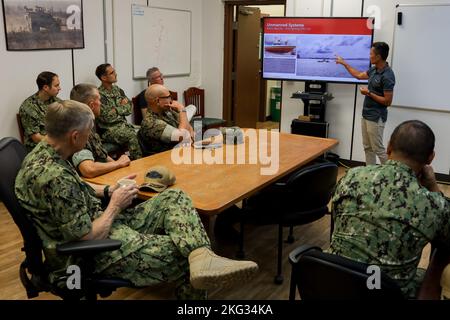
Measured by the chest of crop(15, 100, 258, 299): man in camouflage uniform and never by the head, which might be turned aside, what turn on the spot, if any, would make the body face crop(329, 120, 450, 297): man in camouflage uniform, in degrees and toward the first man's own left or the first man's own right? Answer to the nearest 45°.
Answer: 0° — they already face them

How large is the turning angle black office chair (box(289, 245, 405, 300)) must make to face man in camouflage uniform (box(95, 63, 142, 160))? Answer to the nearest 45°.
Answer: approximately 90° to its left

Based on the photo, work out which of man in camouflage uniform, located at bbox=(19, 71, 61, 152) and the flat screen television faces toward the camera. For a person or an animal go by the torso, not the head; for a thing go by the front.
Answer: the flat screen television

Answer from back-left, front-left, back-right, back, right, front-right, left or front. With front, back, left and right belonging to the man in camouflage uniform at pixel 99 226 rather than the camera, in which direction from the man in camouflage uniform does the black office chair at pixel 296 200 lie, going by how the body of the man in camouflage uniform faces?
front-left

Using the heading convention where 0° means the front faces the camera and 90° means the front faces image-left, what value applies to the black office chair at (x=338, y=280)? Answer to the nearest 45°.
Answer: approximately 225°

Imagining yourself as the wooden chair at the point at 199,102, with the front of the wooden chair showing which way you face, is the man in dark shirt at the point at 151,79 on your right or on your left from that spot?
on your right

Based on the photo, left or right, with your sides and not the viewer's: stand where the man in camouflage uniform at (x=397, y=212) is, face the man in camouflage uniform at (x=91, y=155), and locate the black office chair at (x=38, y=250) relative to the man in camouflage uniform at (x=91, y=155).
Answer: left

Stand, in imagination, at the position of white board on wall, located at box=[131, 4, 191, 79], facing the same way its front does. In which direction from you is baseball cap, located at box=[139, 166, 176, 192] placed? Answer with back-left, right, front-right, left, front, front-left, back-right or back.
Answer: front-right

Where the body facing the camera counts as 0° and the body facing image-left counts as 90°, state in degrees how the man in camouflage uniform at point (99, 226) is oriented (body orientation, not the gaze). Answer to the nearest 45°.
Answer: approximately 270°

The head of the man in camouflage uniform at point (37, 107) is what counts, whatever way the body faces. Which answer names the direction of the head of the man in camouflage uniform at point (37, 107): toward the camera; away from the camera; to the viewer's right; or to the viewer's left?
to the viewer's right

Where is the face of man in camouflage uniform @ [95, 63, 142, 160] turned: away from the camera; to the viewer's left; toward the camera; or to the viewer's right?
to the viewer's right

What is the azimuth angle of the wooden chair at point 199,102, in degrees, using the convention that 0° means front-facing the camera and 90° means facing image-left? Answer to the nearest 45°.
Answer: approximately 315°

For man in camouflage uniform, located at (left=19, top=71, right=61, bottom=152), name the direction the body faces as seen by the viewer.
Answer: to the viewer's right

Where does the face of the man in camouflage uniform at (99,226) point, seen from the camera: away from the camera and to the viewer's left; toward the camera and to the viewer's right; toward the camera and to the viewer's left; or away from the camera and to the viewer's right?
away from the camera and to the viewer's right

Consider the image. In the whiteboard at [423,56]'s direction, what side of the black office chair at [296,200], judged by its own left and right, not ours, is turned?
right

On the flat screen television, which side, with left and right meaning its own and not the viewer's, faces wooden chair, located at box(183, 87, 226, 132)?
right

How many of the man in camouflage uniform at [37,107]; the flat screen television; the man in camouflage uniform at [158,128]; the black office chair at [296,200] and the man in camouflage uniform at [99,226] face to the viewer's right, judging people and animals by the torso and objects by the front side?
3

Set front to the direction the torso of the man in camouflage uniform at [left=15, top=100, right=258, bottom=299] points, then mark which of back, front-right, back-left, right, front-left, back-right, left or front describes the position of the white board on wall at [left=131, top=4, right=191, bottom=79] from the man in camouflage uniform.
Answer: left
